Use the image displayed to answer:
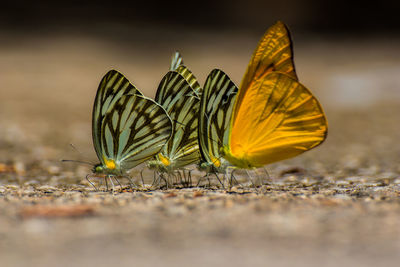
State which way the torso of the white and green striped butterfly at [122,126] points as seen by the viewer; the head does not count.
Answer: to the viewer's left

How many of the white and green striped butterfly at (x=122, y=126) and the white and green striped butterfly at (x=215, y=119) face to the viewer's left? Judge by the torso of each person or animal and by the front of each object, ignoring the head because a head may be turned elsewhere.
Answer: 2

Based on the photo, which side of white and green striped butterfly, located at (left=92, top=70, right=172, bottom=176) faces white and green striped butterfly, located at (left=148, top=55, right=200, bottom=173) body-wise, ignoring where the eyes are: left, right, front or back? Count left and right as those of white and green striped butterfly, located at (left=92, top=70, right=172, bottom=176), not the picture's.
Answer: back

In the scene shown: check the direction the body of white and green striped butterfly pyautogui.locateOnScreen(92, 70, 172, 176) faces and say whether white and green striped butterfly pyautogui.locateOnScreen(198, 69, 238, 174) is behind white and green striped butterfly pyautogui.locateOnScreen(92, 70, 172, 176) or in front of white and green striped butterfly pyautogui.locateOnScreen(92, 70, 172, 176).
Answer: behind

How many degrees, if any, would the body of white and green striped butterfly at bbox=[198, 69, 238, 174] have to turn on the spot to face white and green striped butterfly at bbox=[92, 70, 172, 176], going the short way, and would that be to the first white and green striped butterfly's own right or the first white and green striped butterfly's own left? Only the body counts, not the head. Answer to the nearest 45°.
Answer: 0° — it already faces it

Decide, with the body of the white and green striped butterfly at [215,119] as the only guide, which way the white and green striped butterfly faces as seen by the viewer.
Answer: to the viewer's left
